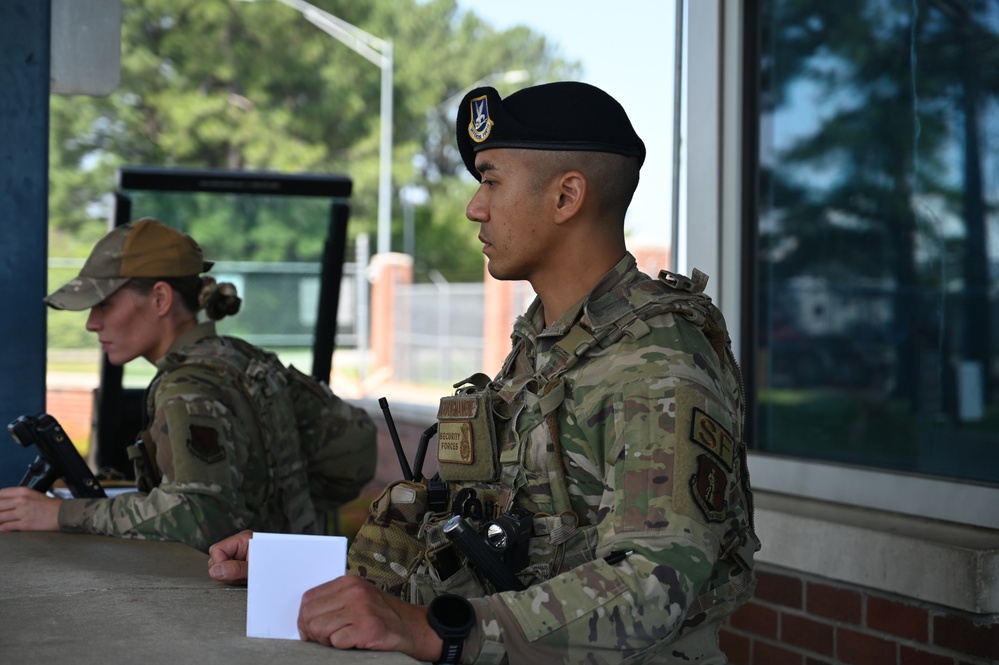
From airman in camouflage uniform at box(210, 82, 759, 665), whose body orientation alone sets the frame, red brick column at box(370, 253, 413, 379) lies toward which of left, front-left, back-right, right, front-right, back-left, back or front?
right

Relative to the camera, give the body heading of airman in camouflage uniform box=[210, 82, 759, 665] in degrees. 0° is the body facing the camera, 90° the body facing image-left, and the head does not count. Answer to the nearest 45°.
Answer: approximately 90°

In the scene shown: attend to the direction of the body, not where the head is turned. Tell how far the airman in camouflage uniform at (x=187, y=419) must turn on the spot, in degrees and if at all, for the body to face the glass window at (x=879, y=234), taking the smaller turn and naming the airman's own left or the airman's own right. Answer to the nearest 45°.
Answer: approximately 180°

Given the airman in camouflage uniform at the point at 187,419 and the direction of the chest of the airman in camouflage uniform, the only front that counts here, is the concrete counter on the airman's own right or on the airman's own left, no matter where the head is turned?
on the airman's own left

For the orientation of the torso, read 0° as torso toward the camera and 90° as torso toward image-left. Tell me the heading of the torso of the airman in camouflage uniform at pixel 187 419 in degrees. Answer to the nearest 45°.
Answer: approximately 90°

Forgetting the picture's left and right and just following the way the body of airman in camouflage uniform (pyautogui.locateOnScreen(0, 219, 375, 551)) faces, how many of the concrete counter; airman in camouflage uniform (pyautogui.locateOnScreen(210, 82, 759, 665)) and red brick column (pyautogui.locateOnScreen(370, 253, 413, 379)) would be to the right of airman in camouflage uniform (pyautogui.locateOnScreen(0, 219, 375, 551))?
1

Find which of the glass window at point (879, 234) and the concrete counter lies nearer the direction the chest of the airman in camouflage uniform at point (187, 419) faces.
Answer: the concrete counter

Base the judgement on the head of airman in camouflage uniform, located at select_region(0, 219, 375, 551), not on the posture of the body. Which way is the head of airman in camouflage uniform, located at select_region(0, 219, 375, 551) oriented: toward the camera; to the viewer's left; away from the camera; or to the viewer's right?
to the viewer's left

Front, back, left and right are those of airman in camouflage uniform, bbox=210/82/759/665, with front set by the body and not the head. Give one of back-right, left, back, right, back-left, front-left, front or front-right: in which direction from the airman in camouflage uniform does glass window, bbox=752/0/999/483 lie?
back-right

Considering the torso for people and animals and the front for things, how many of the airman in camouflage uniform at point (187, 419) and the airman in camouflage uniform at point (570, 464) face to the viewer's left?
2

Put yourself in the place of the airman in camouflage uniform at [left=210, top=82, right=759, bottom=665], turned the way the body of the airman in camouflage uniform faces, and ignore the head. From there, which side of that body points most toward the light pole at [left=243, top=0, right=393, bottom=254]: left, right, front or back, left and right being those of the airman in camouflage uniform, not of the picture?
right

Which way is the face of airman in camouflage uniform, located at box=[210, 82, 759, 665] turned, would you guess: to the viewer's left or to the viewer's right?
to the viewer's left

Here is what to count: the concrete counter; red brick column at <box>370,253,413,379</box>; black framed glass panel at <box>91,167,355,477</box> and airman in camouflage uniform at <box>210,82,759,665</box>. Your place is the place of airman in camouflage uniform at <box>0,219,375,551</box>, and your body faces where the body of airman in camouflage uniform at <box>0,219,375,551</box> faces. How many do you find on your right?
2

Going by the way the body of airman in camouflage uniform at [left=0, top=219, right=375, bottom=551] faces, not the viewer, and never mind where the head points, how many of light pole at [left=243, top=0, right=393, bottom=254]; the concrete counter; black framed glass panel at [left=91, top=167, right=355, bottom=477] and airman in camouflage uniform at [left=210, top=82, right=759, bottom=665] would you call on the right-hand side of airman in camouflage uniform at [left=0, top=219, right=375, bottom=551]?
2

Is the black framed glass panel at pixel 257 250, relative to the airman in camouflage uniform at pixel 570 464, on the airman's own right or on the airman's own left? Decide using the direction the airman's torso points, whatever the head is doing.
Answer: on the airman's own right

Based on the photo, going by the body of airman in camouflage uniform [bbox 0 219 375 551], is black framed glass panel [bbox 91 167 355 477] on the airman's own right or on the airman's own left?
on the airman's own right
